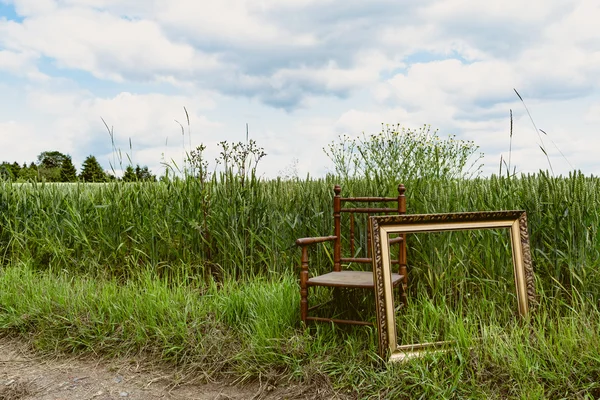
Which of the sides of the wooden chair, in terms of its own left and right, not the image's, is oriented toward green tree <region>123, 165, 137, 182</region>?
right

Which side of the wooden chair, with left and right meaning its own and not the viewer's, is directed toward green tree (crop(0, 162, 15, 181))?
right

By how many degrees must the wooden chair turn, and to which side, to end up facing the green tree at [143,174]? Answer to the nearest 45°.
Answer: approximately 90° to its right

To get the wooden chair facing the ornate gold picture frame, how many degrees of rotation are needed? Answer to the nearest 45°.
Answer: approximately 90° to its left

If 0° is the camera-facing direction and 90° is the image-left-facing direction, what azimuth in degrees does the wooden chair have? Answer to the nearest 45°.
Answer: approximately 45°
